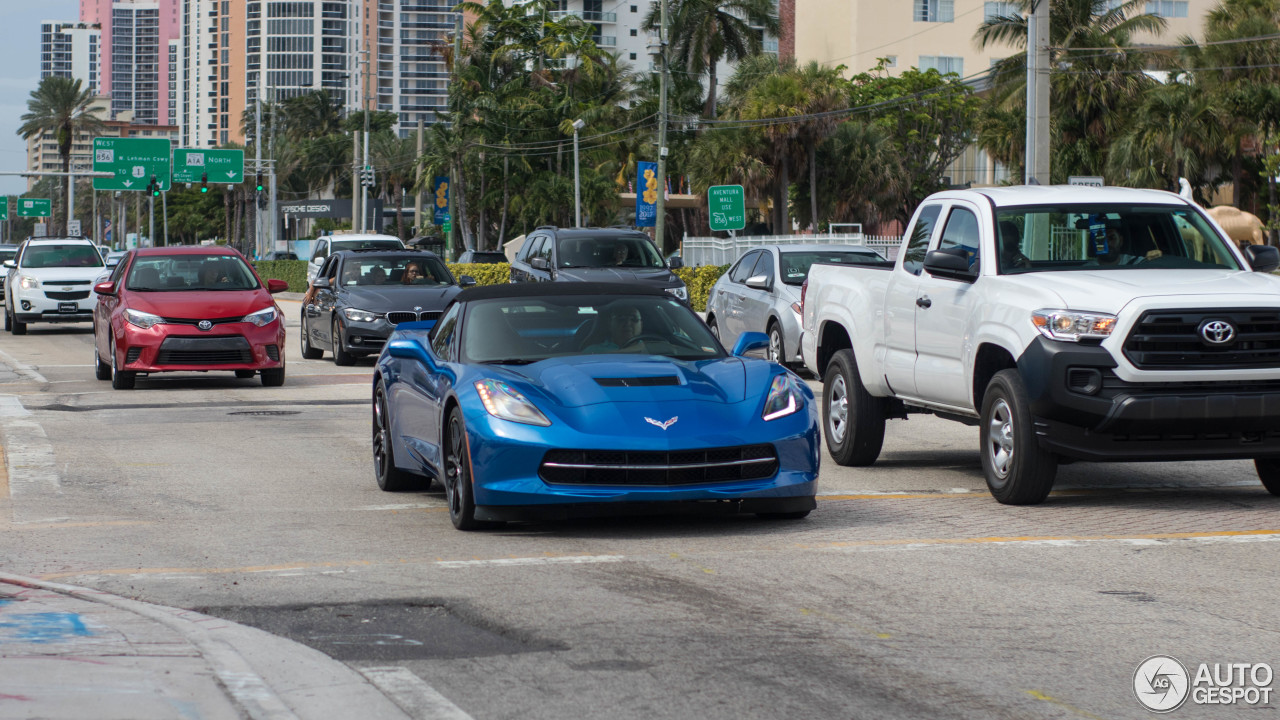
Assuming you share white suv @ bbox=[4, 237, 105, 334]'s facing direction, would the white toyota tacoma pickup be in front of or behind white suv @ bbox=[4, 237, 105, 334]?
in front

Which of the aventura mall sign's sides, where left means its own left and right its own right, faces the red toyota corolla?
front

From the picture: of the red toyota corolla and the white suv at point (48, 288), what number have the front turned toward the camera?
2

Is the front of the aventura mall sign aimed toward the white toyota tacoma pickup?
yes

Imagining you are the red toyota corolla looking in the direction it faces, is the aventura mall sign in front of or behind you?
behind

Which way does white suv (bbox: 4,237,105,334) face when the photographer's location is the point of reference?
facing the viewer

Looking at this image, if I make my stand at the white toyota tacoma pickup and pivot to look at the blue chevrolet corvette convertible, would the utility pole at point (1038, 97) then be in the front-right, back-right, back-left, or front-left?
back-right

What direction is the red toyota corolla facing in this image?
toward the camera

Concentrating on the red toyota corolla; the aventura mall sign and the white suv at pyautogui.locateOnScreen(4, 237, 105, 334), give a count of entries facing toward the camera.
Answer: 3

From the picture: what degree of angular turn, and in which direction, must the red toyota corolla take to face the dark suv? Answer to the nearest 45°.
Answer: approximately 135° to its left

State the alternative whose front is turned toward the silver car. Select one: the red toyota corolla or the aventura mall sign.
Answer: the aventura mall sign

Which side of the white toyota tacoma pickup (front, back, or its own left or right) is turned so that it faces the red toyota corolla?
back

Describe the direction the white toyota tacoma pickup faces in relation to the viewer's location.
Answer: facing the viewer and to the right of the viewer
